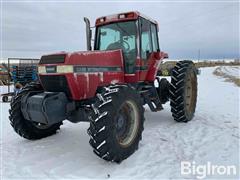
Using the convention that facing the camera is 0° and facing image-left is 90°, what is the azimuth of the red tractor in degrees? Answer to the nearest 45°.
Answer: approximately 45°
